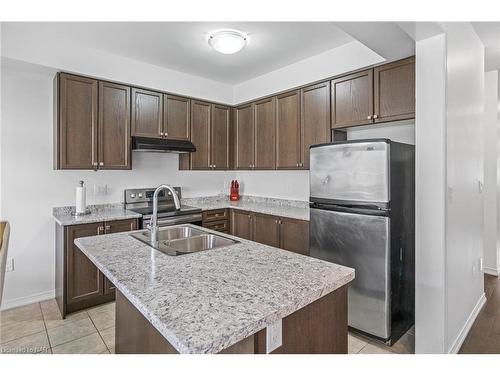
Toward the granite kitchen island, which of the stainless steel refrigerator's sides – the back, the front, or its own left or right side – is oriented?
front

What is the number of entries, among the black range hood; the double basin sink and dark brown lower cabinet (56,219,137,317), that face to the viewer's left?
0

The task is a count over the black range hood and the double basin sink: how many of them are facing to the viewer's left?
0

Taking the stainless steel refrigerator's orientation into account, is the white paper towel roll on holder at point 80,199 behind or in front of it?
in front

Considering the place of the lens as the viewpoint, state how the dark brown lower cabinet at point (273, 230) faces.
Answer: facing the viewer and to the left of the viewer

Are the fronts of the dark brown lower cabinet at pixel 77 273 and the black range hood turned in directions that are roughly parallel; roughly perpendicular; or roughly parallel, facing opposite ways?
roughly parallel

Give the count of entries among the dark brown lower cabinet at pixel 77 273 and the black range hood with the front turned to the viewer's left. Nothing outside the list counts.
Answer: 0

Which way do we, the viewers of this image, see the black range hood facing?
facing the viewer and to the right of the viewer

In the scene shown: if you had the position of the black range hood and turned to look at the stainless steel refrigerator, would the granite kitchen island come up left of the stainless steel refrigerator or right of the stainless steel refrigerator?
right

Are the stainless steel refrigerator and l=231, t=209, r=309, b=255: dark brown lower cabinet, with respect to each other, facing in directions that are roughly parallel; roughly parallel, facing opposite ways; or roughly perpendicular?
roughly parallel

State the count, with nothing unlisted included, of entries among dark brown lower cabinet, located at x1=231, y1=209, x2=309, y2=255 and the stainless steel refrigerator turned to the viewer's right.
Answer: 0
